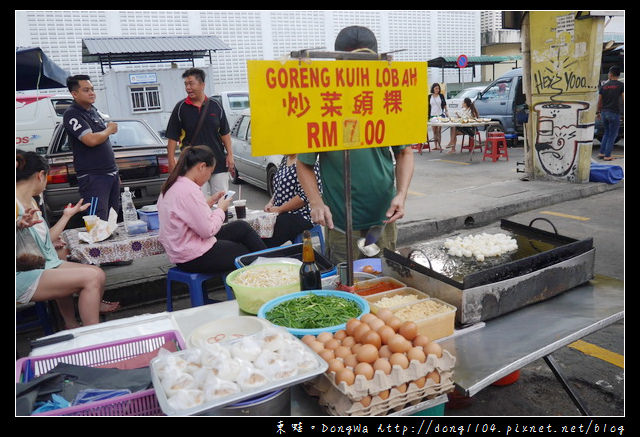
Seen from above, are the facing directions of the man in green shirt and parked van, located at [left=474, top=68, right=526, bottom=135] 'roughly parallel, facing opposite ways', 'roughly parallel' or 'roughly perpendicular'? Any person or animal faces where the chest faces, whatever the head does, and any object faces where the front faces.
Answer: roughly perpendicular

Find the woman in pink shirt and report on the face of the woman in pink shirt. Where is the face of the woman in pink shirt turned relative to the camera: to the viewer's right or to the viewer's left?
to the viewer's right

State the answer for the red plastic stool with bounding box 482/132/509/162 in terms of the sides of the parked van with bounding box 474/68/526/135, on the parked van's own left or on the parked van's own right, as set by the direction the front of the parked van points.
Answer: on the parked van's own left

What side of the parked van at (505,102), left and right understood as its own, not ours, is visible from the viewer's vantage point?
left

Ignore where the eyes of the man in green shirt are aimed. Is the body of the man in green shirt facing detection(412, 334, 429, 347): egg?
yes

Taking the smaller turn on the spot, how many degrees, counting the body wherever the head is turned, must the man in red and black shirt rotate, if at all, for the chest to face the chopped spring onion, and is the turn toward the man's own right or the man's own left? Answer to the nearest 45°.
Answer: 0° — they already face it

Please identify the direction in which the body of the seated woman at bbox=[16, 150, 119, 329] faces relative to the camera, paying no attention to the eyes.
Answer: to the viewer's right

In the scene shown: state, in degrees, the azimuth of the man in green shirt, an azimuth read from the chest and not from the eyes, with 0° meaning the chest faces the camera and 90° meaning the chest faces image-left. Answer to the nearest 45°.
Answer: approximately 0°
